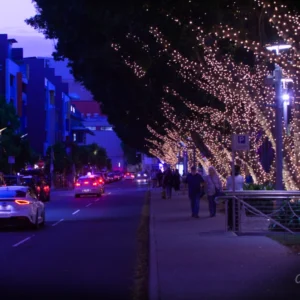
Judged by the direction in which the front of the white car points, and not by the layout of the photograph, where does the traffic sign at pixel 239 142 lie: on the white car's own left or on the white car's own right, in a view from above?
on the white car's own right

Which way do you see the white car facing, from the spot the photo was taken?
facing away from the viewer and to the right of the viewer

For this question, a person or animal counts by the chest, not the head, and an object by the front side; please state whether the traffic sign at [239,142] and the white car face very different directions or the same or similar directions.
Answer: very different directions

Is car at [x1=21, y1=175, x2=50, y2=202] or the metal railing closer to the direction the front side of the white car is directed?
the car

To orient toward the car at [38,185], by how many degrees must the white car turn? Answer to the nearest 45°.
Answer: approximately 45° to its left

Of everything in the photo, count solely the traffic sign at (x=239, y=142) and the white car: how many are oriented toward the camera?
1

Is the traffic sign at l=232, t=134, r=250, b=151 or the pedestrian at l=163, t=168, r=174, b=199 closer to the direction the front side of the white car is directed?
the pedestrian

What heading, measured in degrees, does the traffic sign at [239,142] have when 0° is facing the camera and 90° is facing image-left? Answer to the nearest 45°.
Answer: approximately 0°

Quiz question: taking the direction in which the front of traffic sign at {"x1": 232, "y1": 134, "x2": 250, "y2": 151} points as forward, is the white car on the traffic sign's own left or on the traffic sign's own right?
on the traffic sign's own right

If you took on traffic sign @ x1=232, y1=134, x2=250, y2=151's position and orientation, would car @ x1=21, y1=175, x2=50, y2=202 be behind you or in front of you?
behind
